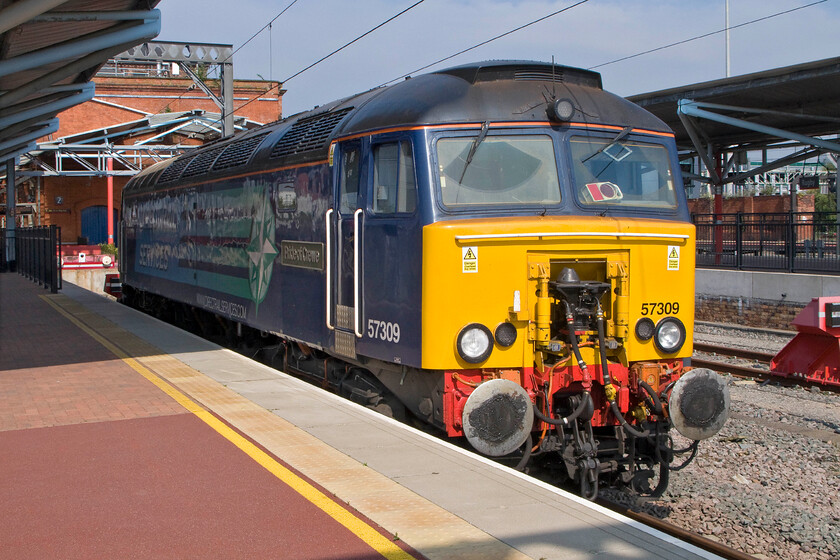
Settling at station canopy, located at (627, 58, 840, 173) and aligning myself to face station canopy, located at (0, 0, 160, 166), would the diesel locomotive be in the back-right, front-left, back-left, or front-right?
front-left

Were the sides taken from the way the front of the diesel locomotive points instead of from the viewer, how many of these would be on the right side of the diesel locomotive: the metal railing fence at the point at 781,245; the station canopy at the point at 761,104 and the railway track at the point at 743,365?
0

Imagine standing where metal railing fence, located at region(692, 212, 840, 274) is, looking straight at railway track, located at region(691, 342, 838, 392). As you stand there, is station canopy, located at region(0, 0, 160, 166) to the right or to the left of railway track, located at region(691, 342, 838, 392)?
right

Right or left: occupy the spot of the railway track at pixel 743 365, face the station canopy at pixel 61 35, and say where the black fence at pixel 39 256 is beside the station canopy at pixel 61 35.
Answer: right

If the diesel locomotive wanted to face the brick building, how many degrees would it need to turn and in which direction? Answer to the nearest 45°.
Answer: approximately 180°

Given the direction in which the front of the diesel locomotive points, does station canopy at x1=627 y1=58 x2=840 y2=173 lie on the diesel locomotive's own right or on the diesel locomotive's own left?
on the diesel locomotive's own left

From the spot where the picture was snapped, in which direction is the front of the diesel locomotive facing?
facing the viewer and to the right of the viewer

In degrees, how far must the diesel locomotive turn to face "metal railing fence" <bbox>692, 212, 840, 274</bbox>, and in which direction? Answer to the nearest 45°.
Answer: approximately 90° to its left

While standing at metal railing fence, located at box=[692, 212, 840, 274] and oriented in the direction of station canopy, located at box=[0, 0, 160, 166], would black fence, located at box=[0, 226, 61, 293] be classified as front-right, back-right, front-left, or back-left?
front-right

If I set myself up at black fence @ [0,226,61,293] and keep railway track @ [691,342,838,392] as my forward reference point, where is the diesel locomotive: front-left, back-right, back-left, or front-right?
front-right

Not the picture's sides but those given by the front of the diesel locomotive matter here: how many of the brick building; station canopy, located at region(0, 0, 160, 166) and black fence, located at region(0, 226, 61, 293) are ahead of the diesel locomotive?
0

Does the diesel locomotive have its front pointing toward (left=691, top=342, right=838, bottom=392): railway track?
no

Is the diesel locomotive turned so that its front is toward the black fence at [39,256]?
no
